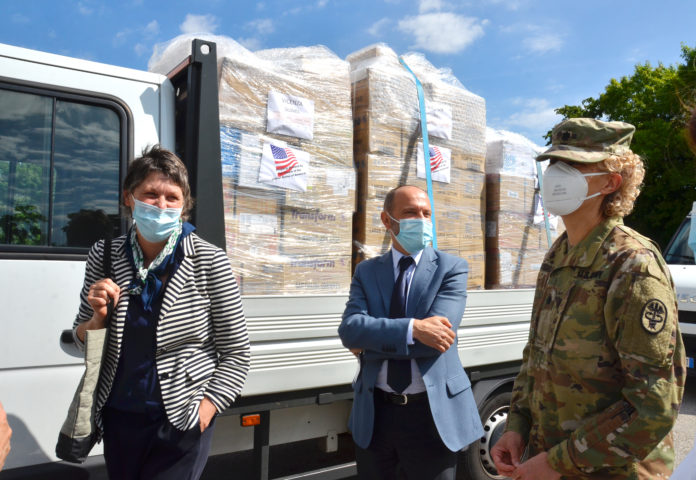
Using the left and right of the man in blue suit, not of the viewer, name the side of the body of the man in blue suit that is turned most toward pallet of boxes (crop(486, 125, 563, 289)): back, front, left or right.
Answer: back

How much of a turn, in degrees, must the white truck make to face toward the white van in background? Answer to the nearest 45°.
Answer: approximately 180°

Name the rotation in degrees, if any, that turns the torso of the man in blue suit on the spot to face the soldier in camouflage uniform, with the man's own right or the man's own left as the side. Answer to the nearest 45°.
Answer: approximately 45° to the man's own left

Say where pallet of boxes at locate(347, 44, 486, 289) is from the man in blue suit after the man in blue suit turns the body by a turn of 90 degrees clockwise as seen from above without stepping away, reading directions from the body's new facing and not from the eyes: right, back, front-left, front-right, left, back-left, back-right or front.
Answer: right

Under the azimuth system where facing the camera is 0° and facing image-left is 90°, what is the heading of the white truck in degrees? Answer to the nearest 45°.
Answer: approximately 45°

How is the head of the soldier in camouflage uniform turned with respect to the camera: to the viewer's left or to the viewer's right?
to the viewer's left

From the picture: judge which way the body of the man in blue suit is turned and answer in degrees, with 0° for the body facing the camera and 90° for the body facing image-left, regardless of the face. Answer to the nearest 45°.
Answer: approximately 0°

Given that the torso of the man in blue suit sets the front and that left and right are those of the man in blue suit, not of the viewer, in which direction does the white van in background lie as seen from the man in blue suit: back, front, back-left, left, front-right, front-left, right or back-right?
back-left
